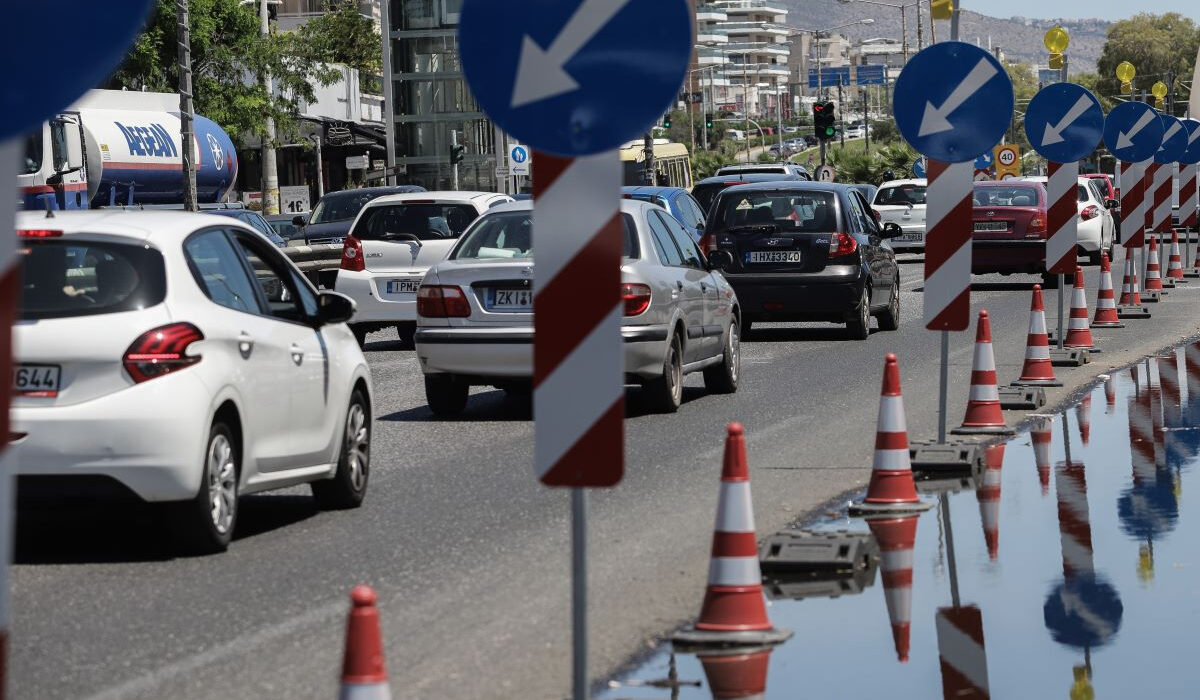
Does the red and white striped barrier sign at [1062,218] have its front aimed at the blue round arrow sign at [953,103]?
yes

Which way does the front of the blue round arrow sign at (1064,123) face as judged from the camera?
facing the viewer

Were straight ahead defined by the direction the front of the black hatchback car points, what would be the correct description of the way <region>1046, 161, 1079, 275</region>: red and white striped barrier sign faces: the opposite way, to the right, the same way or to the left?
the opposite way

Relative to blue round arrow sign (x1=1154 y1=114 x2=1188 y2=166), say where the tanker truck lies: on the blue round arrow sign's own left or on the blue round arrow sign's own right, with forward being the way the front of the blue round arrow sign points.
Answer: on the blue round arrow sign's own right

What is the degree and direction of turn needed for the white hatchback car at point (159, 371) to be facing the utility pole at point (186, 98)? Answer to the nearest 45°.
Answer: approximately 45° to its left

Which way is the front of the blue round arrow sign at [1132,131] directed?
toward the camera

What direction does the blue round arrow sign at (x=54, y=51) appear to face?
toward the camera

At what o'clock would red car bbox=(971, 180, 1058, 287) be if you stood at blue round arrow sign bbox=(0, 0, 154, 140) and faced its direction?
The red car is roughly at 7 o'clock from the blue round arrow sign.

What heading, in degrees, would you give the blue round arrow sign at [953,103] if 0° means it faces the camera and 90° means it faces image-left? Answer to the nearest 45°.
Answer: approximately 0°

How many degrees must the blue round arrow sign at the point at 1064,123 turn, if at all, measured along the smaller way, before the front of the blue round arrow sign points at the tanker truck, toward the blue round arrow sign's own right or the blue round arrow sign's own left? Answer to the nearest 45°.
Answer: approximately 135° to the blue round arrow sign's own right

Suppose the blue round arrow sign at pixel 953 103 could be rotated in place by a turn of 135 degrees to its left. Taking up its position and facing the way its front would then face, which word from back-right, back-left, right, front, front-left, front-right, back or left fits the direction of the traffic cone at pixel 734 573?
back-right

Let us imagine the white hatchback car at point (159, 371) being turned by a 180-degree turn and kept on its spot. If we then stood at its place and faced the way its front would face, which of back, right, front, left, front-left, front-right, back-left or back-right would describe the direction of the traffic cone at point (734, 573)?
left

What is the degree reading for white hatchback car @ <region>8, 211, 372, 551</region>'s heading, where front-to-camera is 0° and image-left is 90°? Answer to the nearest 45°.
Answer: approximately 225°

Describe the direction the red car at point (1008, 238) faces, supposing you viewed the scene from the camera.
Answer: facing away from the viewer

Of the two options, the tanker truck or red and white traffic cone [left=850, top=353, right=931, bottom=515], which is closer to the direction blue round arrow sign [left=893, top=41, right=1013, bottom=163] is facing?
the red and white traffic cone

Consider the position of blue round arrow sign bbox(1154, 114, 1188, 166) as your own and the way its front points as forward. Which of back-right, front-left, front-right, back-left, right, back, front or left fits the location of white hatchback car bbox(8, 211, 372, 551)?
front

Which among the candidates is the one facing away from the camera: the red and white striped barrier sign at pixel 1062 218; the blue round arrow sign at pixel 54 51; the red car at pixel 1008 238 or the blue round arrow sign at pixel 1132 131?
the red car

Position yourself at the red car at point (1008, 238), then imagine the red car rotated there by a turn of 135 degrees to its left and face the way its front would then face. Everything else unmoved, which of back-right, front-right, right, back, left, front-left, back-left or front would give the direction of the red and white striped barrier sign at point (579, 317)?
front-left

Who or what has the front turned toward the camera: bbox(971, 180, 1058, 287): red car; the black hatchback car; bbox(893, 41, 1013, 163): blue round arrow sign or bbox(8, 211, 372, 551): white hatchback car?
the blue round arrow sign
